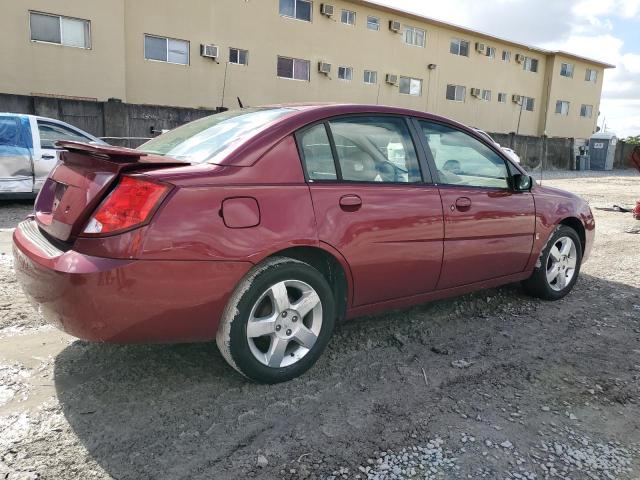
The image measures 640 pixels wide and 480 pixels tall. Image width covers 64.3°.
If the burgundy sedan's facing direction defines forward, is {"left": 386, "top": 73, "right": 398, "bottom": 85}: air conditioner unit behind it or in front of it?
in front

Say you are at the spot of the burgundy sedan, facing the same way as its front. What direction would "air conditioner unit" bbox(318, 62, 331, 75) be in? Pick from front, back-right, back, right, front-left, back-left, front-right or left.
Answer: front-left

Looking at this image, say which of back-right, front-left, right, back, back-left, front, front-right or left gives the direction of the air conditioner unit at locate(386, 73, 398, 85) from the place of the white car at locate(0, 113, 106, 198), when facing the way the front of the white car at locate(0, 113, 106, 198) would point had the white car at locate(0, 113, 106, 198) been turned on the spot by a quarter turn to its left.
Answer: front-right

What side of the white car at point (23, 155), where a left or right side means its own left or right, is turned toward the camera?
right

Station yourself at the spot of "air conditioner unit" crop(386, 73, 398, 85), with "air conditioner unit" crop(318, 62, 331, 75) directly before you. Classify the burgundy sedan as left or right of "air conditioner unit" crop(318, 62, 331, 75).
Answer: left

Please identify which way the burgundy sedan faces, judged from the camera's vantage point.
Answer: facing away from the viewer and to the right of the viewer

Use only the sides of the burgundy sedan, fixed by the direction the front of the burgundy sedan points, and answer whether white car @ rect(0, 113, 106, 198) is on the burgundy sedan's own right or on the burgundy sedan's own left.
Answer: on the burgundy sedan's own left

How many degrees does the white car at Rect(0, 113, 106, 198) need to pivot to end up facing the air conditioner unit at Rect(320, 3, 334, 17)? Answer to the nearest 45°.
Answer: approximately 45° to its left

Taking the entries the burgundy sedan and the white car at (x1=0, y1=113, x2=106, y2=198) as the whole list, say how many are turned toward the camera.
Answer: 0
